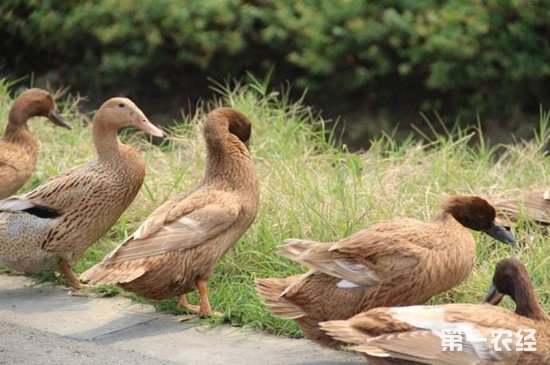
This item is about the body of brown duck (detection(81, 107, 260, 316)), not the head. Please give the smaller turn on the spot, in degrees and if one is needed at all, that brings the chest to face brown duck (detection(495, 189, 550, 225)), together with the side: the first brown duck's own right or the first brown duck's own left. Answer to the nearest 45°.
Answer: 0° — it already faces it

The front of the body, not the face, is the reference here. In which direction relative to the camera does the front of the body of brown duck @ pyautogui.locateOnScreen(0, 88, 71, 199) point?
to the viewer's right

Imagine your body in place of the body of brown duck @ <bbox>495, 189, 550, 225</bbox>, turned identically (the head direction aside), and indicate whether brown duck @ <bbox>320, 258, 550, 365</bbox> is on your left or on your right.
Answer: on your right

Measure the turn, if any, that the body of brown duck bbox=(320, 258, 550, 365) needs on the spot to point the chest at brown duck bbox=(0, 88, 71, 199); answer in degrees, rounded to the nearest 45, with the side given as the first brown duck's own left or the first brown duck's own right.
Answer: approximately 135° to the first brown duck's own left

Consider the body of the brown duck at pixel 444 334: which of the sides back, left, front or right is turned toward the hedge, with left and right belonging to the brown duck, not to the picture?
left

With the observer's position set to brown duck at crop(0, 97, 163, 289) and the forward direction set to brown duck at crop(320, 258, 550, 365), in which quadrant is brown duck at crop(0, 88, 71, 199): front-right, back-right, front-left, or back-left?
back-left

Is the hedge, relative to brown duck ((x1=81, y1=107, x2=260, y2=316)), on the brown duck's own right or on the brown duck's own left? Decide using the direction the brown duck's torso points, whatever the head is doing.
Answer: on the brown duck's own left

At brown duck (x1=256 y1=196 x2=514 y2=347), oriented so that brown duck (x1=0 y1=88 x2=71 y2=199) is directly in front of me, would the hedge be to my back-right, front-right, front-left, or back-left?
front-right

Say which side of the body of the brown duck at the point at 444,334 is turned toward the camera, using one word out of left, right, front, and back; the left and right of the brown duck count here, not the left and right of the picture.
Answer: right

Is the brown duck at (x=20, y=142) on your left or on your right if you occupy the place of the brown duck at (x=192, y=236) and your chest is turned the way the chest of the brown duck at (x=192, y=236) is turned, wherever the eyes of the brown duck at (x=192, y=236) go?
on your left

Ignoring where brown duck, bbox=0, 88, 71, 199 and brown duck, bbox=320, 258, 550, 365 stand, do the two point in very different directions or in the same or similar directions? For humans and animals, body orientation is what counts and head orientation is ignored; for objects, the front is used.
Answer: same or similar directions

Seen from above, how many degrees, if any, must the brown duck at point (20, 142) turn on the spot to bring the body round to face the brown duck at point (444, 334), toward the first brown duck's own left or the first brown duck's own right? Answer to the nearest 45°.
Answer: approximately 45° to the first brown duck's own right

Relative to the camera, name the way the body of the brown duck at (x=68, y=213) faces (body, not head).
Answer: to the viewer's right

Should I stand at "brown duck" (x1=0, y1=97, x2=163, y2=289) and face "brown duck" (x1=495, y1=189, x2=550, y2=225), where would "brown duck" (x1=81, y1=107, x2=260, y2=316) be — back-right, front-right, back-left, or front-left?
front-right

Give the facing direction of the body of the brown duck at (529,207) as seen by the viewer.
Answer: to the viewer's right
